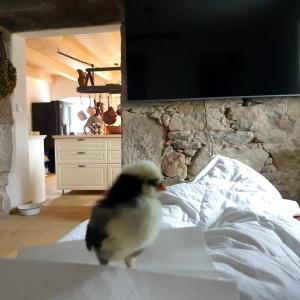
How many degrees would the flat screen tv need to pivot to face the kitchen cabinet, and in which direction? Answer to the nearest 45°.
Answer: approximately 135° to its right

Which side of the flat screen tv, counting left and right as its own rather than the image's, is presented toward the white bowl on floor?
right

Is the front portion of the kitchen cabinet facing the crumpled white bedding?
yes

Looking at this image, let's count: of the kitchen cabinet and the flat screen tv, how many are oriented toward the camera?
2

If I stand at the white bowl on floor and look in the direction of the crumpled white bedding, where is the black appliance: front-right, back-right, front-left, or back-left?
back-left

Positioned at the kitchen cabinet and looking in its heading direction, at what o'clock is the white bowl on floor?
The white bowl on floor is roughly at 1 o'clock from the kitchen cabinet.

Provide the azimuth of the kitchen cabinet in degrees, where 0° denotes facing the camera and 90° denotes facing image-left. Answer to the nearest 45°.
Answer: approximately 0°

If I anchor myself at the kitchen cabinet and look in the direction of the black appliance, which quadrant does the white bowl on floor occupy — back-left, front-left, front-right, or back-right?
back-left

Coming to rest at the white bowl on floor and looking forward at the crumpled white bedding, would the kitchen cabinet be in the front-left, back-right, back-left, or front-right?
back-left

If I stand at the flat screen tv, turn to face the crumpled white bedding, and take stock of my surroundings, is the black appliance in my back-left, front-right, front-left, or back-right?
back-right

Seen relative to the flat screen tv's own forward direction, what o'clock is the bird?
The bird is roughly at 12 o'clock from the flat screen tv.
